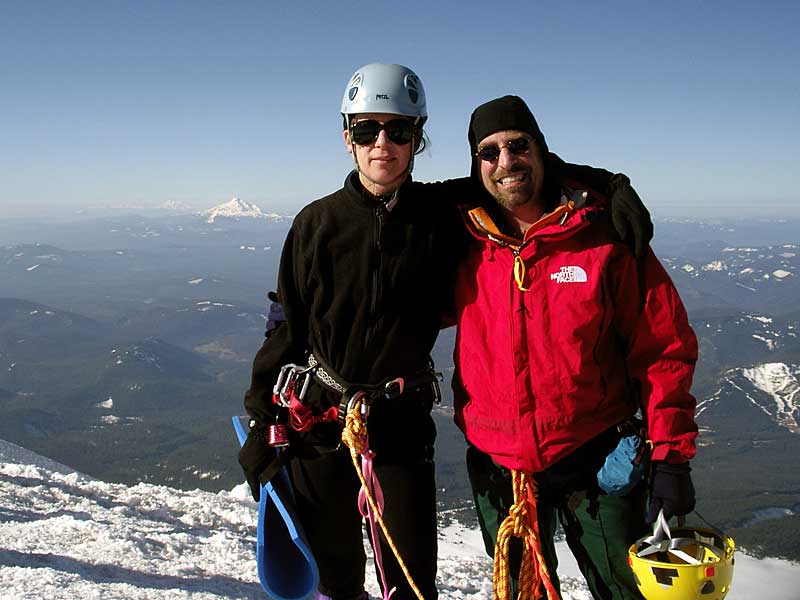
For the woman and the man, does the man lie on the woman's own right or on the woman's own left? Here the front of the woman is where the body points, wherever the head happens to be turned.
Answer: on the woman's own left

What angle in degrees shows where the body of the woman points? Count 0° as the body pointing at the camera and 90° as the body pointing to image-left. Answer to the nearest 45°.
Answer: approximately 0°
